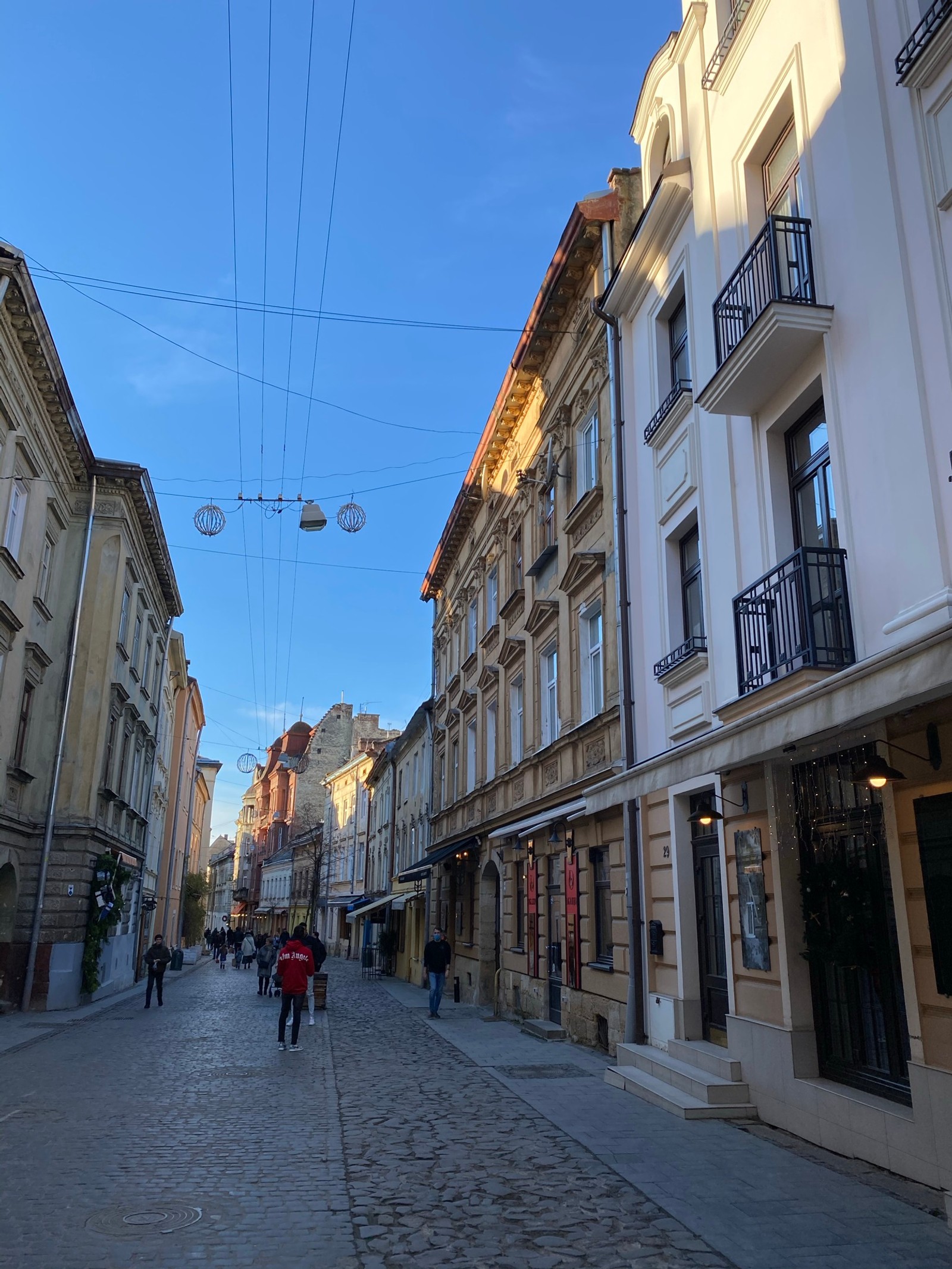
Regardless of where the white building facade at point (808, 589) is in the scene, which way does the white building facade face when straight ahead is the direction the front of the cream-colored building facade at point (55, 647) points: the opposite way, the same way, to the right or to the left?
the opposite way

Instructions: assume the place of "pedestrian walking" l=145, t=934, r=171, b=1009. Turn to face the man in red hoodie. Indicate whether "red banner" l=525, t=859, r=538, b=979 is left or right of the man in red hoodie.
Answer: left

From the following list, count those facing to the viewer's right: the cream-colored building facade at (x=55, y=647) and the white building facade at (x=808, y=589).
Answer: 1

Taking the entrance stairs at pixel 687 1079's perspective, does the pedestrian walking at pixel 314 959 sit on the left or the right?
on its right

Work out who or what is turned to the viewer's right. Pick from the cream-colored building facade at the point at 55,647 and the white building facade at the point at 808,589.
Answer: the cream-colored building facade

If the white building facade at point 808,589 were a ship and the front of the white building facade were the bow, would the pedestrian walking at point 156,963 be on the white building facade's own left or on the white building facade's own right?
on the white building facade's own right

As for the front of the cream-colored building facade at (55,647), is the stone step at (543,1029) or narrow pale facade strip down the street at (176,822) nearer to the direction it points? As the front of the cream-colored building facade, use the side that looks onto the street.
the stone step

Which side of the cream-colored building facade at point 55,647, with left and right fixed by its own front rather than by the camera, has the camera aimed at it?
right

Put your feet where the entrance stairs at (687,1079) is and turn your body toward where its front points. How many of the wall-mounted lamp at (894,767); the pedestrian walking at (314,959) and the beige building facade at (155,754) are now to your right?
2

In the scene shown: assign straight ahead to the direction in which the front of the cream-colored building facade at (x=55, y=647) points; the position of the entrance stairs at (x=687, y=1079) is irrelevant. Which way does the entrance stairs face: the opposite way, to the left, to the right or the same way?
the opposite way

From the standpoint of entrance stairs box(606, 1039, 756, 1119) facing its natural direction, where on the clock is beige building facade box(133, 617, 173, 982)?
The beige building facade is roughly at 3 o'clock from the entrance stairs.

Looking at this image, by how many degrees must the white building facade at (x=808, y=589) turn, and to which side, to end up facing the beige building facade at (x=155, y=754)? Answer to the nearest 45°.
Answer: approximately 90° to its right

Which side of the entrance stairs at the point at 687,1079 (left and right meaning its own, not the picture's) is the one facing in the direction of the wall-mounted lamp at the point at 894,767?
left
